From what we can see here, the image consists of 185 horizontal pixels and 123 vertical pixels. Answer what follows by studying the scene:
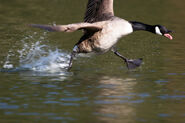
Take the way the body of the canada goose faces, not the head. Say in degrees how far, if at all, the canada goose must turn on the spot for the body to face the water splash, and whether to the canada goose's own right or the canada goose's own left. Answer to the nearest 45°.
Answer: approximately 135° to the canada goose's own left

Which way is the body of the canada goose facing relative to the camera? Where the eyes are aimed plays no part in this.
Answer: to the viewer's right
